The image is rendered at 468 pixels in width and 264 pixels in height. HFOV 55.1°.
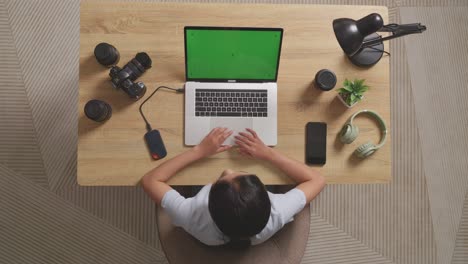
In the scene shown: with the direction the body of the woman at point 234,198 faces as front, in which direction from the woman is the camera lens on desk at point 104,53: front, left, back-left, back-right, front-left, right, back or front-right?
left

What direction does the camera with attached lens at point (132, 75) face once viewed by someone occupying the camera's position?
facing away from the viewer and to the right of the viewer

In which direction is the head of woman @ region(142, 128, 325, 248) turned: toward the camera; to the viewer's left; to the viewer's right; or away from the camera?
away from the camera

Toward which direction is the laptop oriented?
toward the camera

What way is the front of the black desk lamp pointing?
to the viewer's left

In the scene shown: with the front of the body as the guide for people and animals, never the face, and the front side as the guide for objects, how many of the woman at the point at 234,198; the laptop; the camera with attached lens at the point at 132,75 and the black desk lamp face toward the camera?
1

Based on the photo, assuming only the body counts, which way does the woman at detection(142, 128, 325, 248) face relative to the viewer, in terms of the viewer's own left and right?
facing away from the viewer

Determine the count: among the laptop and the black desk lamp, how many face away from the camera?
0

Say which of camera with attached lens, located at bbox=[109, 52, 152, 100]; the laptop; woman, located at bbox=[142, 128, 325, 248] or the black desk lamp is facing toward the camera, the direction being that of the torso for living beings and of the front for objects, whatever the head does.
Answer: the laptop
